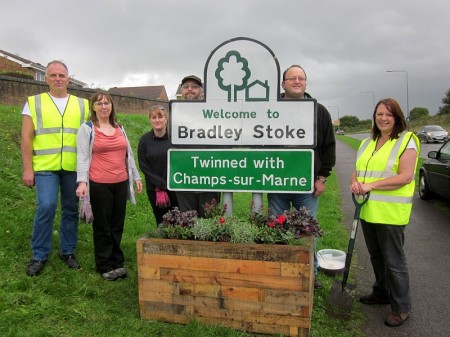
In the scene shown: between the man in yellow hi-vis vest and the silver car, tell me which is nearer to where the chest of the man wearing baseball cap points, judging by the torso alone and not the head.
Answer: the man in yellow hi-vis vest

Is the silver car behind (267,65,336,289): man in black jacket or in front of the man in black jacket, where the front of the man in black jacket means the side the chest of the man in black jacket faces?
behind

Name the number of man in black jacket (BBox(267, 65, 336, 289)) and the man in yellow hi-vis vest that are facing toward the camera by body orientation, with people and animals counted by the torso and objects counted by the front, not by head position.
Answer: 2

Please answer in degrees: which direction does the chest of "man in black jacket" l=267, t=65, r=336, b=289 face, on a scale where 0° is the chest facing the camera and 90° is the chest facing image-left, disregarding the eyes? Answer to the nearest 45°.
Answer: approximately 0°

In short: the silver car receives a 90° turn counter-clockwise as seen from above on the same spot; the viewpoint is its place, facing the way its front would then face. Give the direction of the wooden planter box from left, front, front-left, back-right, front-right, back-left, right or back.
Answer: back-right
